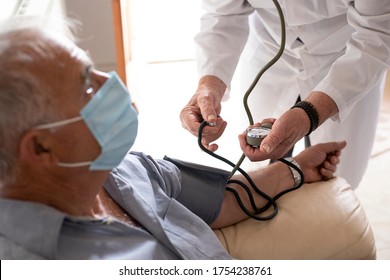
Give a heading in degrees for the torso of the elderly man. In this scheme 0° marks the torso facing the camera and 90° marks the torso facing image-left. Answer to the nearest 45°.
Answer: approximately 270°

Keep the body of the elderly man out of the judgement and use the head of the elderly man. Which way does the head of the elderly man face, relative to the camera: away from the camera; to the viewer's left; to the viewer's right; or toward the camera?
to the viewer's right
